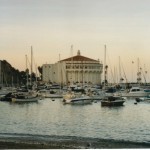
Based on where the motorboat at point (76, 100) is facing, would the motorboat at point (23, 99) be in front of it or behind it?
behind

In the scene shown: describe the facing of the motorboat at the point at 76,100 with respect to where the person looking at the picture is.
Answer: facing to the right of the viewer
